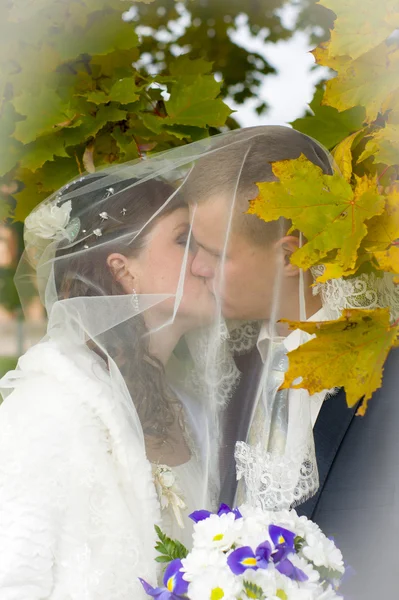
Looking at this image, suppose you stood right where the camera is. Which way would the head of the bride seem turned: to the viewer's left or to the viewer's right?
to the viewer's right

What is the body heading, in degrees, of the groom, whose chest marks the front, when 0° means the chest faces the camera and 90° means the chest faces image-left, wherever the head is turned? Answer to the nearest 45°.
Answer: approximately 45°
